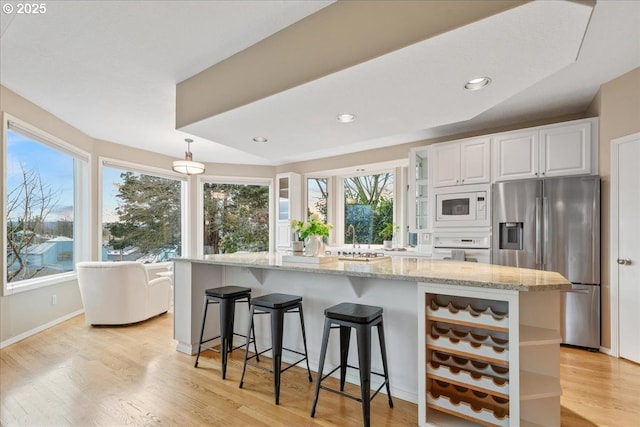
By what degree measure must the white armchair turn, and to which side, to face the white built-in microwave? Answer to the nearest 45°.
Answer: approximately 90° to its right

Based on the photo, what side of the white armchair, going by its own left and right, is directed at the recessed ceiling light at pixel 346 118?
right

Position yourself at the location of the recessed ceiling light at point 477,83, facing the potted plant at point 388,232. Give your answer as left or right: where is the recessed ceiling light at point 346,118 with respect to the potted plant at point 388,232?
left

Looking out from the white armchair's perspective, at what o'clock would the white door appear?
The white door is roughly at 3 o'clock from the white armchair.

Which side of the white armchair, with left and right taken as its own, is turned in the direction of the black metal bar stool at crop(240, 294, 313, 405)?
right

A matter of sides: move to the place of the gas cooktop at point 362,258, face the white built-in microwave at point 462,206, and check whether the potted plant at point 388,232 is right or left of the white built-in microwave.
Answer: left
